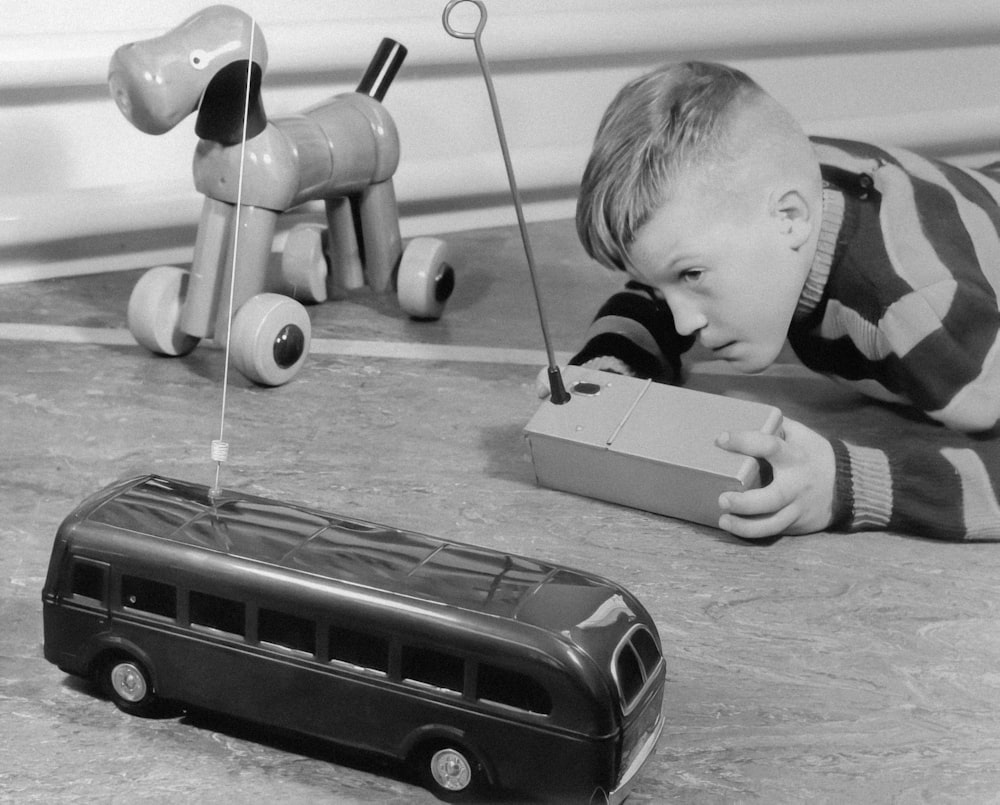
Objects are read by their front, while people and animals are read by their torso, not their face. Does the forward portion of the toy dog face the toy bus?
no

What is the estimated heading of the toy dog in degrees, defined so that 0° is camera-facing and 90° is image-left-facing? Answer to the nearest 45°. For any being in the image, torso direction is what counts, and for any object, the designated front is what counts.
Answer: approximately 45°
